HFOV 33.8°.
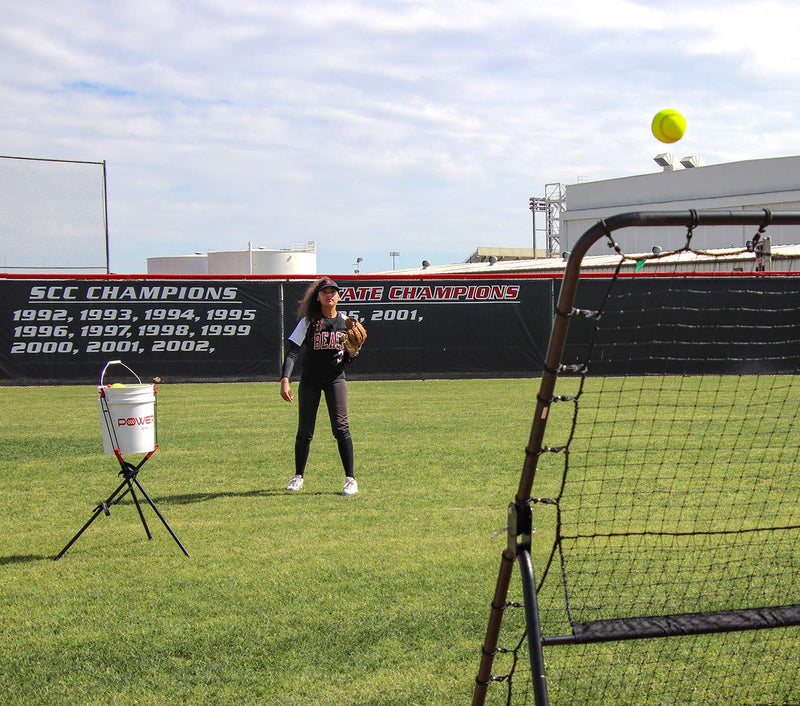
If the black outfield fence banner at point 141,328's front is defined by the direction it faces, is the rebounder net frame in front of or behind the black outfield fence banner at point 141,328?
in front

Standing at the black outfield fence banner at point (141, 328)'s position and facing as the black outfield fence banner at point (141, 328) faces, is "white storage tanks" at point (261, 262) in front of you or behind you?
behind

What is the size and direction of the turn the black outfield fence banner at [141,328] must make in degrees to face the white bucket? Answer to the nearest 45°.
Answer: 0° — it already faces it

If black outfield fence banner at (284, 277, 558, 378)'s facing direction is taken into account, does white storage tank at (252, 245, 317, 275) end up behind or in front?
behind

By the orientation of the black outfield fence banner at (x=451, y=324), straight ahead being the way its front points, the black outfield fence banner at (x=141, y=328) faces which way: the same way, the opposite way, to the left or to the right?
the same way

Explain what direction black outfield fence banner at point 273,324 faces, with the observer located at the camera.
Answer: facing the viewer

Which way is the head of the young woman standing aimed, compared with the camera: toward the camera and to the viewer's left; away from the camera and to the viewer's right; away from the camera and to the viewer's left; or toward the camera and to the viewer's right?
toward the camera and to the viewer's right

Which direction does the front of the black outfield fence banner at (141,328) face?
toward the camera

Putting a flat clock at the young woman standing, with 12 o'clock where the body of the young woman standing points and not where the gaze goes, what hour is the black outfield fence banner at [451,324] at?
The black outfield fence banner is roughly at 6 o'clock from the young woman standing.
